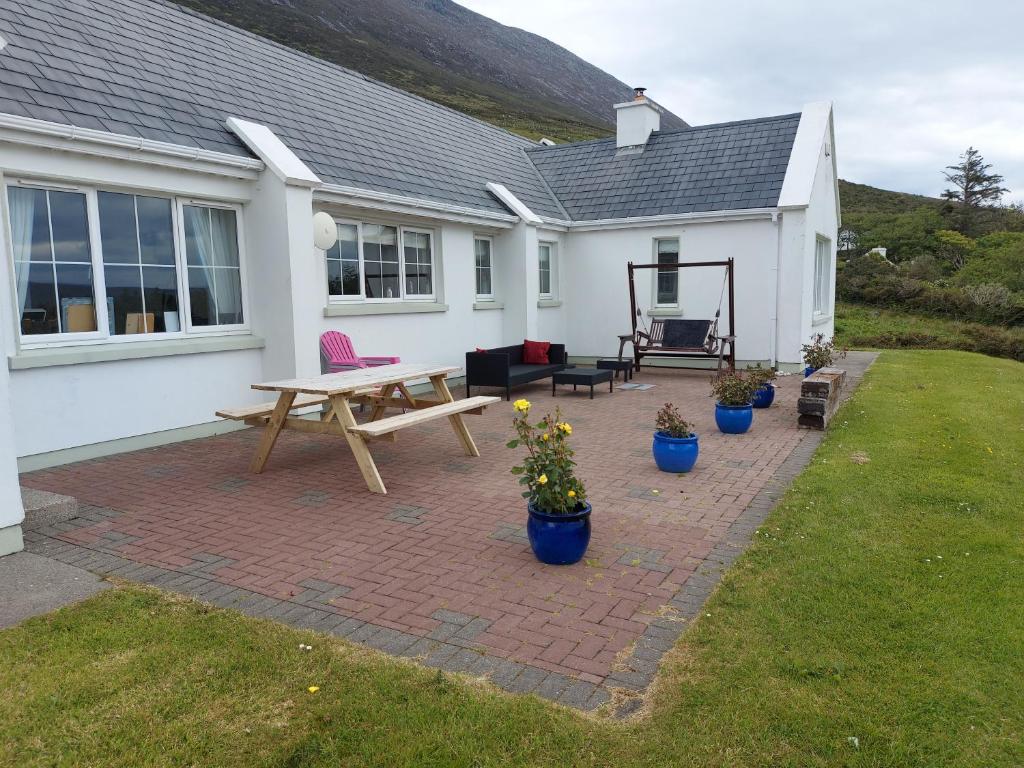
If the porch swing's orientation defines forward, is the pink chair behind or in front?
in front

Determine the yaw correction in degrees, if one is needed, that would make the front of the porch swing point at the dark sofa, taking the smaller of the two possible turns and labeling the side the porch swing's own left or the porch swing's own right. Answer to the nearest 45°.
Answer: approximately 45° to the porch swing's own right

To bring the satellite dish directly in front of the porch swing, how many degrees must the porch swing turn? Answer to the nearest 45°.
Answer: approximately 45° to its right

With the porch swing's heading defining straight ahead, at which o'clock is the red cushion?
The red cushion is roughly at 2 o'clock from the porch swing.

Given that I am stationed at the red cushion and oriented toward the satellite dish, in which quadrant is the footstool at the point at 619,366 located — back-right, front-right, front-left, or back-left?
back-left

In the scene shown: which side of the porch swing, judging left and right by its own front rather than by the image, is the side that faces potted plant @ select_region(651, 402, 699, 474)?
front

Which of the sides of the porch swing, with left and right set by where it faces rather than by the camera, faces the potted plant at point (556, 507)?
front

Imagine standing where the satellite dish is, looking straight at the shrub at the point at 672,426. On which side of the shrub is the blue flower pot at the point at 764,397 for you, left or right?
left

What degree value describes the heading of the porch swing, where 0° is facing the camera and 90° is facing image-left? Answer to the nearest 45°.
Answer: approximately 0°

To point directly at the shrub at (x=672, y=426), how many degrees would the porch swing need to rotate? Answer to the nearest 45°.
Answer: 0° — it already faces it

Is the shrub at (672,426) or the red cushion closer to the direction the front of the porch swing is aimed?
the shrub

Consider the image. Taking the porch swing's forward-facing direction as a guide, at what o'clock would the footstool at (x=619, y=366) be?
The footstool is roughly at 2 o'clock from the porch swing.
